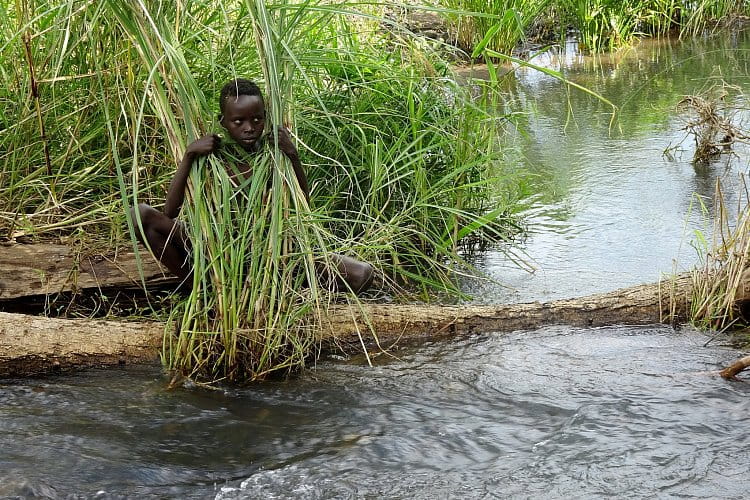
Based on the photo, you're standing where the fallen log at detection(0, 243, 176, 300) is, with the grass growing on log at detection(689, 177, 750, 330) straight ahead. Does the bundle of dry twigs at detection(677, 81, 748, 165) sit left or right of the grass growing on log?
left

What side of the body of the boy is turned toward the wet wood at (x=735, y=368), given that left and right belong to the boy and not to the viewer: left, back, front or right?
left

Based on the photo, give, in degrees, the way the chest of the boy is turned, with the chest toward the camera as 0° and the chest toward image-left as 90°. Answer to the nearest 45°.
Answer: approximately 0°

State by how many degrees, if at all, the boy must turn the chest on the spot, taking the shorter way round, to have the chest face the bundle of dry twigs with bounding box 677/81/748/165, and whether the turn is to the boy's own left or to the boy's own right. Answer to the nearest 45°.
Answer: approximately 135° to the boy's own left

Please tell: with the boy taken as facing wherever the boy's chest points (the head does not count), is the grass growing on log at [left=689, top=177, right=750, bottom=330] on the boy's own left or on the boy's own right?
on the boy's own left
